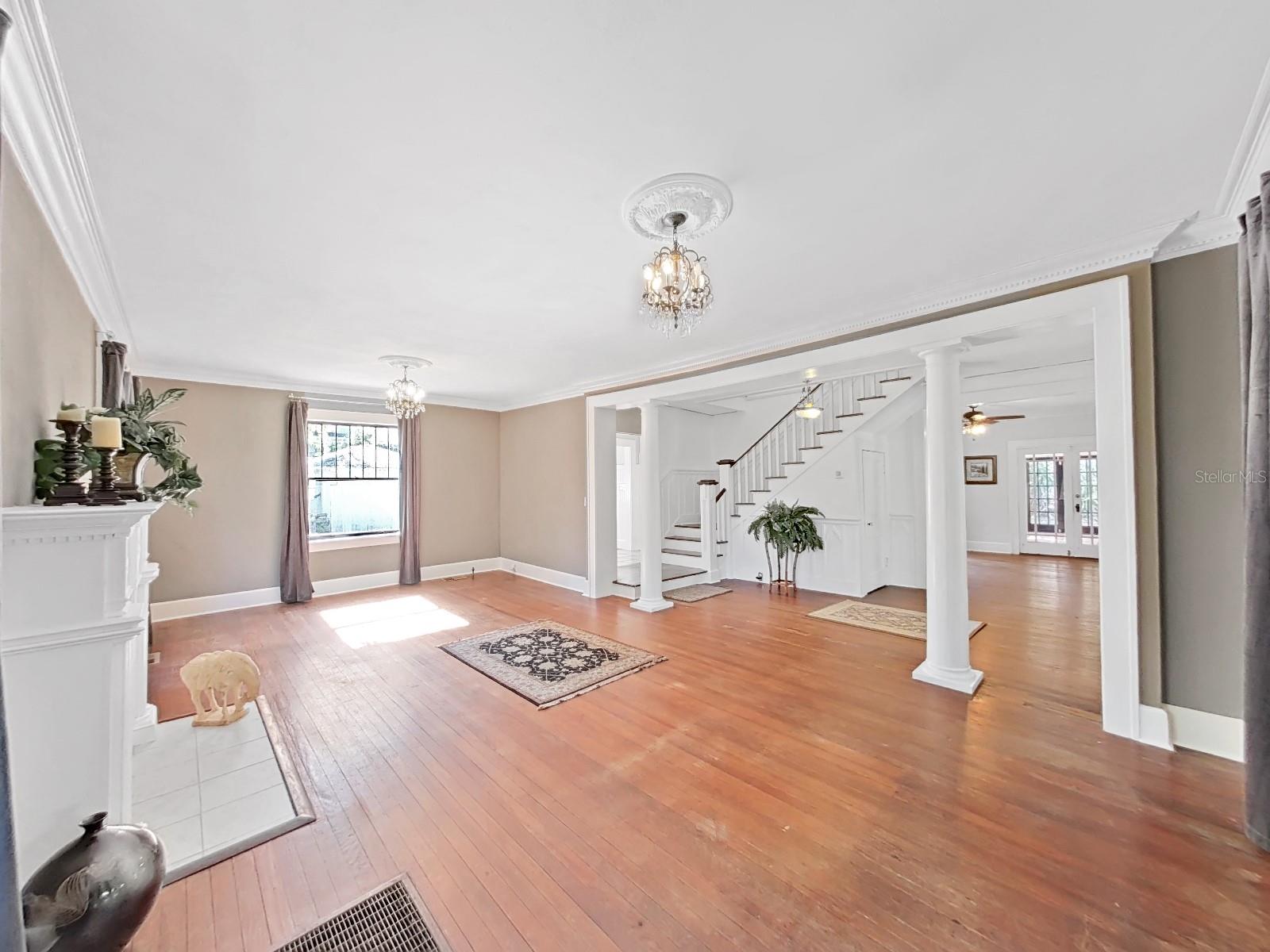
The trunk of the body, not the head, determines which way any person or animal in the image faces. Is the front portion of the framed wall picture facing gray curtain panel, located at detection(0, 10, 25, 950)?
yes

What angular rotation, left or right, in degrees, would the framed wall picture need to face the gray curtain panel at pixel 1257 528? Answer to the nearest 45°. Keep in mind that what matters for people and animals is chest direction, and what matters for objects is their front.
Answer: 0° — it already faces it

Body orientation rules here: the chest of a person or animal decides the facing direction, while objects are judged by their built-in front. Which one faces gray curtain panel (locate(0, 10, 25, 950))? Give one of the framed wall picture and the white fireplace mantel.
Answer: the framed wall picture

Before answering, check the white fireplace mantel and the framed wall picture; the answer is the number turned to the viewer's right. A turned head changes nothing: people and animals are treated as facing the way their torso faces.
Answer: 1

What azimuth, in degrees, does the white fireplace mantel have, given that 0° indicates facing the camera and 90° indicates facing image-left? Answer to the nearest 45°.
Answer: approximately 270°

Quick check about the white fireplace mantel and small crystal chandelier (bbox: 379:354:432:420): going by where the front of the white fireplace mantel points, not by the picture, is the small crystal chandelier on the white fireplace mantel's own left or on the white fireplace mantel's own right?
on the white fireplace mantel's own left

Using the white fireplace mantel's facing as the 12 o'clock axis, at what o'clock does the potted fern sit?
The potted fern is roughly at 12 o'clock from the white fireplace mantel.

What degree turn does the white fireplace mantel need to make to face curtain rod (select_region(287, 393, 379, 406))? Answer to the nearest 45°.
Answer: approximately 45° to its left

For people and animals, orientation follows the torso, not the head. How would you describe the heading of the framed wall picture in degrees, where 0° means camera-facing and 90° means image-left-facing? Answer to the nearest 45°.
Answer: approximately 0°

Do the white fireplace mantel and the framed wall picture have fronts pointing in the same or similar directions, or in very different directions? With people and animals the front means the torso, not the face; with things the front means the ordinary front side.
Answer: very different directions

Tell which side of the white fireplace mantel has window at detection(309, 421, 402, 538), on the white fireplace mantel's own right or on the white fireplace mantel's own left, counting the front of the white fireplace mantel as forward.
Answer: on the white fireplace mantel's own left

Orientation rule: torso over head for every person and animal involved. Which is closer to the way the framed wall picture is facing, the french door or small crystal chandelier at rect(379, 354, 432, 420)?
the small crystal chandelier
